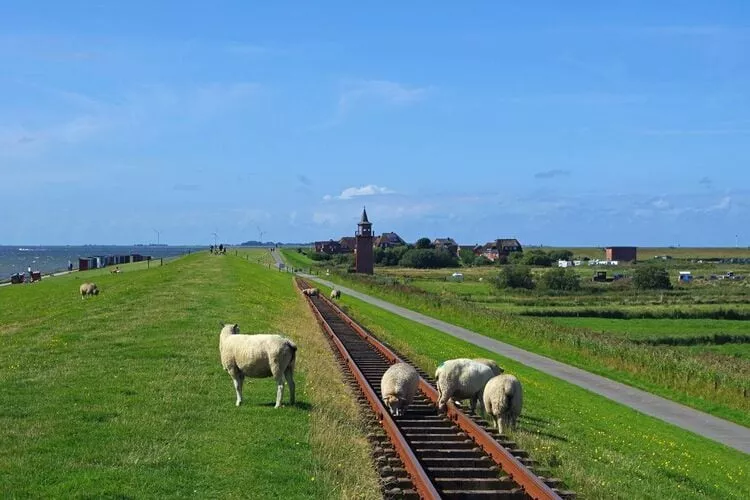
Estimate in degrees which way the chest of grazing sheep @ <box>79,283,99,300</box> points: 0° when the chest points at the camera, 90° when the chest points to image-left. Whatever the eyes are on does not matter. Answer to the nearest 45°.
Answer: approximately 270°
